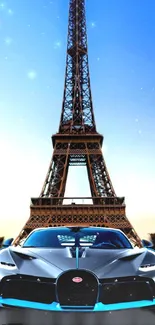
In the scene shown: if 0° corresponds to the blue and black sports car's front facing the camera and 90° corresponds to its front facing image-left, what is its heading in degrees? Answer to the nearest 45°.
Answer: approximately 0°

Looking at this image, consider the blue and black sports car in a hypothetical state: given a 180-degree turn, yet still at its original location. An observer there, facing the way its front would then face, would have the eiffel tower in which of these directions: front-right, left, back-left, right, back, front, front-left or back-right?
front
